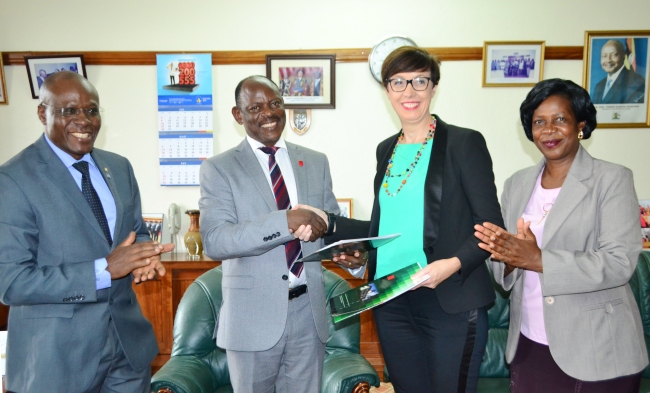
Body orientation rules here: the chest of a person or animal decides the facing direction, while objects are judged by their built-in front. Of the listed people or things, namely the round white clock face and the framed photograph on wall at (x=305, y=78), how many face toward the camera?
2

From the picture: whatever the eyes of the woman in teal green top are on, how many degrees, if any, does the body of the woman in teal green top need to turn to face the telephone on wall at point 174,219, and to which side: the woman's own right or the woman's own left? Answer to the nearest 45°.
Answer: approximately 90° to the woman's own right

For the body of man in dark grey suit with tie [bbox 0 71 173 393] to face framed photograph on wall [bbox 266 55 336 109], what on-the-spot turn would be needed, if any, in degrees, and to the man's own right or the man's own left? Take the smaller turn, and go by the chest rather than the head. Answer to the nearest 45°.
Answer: approximately 90° to the man's own left

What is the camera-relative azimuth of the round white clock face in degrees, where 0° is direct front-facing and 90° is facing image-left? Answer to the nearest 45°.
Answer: approximately 0°

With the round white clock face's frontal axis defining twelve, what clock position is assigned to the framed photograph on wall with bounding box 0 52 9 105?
The framed photograph on wall is roughly at 3 o'clock from the round white clock face.

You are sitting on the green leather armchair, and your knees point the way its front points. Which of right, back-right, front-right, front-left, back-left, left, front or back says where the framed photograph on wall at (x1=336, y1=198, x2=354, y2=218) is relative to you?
back-left
